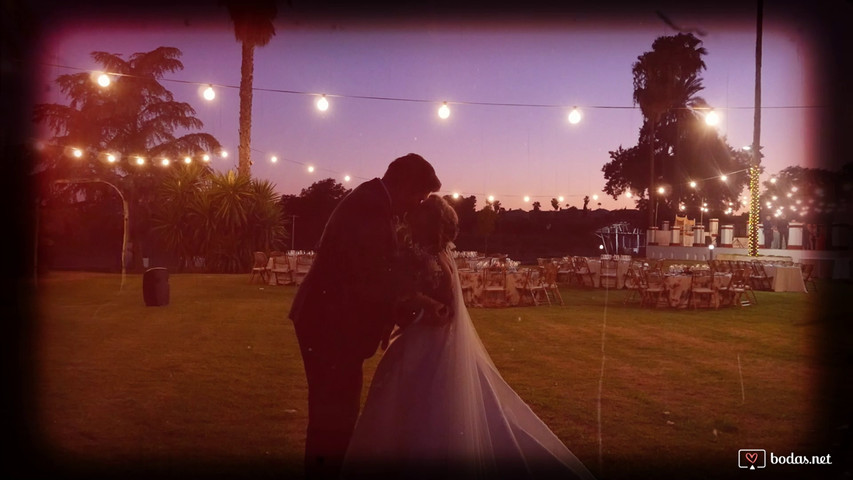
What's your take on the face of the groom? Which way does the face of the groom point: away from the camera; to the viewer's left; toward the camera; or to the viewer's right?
to the viewer's right

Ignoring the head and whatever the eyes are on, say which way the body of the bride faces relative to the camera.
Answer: to the viewer's left

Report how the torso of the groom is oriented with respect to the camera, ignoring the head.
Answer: to the viewer's right

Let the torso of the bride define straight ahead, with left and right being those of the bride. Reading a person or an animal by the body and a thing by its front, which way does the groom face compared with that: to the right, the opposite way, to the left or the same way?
the opposite way

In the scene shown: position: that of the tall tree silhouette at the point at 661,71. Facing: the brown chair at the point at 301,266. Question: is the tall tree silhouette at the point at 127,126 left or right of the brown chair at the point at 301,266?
right

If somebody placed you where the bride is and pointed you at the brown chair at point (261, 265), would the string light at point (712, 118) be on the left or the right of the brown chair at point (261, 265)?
right
